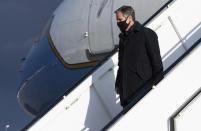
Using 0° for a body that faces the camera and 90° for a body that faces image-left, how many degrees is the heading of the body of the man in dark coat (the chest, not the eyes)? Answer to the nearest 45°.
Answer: approximately 45°
